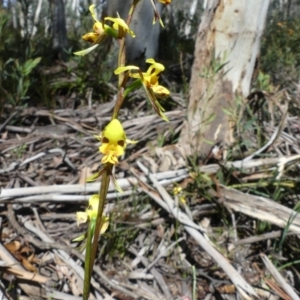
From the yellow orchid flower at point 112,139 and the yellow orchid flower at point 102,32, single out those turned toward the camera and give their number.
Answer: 1

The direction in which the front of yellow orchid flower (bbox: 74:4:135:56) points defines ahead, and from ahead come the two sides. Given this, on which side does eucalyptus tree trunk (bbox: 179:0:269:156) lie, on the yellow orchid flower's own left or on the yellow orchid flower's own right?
on the yellow orchid flower's own right

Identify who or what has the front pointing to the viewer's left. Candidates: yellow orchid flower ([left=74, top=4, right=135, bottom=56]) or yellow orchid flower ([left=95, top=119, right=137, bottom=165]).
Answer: yellow orchid flower ([left=74, top=4, right=135, bottom=56])

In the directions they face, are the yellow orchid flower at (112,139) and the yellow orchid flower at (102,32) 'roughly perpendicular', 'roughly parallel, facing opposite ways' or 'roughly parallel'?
roughly perpendicular

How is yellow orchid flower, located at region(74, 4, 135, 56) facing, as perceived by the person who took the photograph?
facing to the left of the viewer

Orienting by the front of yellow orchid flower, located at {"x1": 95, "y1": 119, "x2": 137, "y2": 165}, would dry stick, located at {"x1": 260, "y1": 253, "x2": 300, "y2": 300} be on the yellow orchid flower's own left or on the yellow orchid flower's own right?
on the yellow orchid flower's own left

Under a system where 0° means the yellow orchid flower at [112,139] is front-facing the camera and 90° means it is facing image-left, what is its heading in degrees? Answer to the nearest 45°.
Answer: approximately 0°
